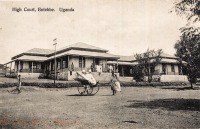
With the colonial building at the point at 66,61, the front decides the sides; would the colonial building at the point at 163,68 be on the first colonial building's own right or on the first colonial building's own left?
on the first colonial building's own left

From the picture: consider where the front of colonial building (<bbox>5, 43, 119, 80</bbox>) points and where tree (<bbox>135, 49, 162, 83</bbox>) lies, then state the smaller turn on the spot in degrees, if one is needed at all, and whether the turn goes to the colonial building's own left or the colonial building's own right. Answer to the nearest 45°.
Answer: approximately 45° to the colonial building's own left

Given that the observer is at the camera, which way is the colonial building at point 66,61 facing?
facing the viewer
